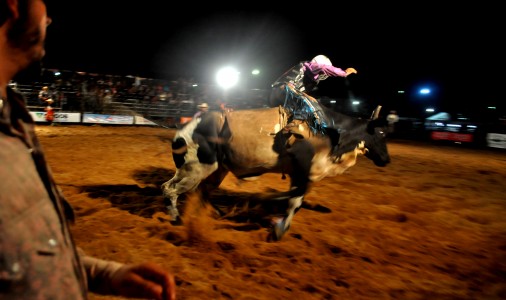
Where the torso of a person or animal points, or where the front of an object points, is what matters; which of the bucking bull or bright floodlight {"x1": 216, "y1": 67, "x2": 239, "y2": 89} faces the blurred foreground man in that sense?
the bright floodlight

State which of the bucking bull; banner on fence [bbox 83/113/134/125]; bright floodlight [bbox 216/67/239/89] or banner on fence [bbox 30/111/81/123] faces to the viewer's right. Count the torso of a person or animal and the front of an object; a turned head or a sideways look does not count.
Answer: the bucking bull

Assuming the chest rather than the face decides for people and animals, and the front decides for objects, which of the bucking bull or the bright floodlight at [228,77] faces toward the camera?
the bright floodlight

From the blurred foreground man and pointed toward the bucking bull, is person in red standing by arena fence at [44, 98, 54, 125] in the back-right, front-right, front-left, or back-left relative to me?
front-left

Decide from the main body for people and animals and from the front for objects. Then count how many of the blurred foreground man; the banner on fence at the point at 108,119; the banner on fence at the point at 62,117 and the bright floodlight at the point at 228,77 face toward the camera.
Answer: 3

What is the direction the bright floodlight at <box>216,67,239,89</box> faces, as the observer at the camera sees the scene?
facing the viewer

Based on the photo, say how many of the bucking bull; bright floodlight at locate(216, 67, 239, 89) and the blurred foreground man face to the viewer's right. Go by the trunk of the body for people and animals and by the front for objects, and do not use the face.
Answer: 2

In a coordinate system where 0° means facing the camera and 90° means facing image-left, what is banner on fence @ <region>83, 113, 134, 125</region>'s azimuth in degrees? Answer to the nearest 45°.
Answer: approximately 0°

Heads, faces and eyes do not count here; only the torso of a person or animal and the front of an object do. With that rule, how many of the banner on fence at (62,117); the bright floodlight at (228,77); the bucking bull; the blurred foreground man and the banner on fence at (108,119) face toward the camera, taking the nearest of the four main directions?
3

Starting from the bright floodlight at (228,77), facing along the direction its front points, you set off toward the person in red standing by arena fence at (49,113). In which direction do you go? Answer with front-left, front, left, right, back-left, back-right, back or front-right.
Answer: front-right

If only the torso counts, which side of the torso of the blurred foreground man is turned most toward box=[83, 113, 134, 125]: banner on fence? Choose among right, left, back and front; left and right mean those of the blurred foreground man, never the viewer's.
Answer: left

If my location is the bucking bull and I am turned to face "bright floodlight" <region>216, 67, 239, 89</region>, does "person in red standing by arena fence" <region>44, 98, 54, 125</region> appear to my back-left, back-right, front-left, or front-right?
front-left

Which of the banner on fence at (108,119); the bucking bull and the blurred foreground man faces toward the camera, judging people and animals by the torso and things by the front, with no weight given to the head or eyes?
the banner on fence

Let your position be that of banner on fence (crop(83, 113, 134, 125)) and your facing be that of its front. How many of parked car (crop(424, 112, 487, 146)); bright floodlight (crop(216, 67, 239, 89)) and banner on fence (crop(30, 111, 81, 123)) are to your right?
1

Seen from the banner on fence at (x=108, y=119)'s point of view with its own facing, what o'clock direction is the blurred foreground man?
The blurred foreground man is roughly at 12 o'clock from the banner on fence.

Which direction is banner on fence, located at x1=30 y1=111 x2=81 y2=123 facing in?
toward the camera
